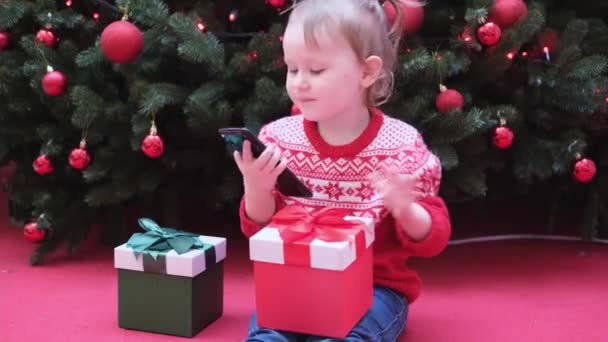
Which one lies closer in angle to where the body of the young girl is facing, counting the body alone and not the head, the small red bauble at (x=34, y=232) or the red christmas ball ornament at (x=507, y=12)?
the small red bauble

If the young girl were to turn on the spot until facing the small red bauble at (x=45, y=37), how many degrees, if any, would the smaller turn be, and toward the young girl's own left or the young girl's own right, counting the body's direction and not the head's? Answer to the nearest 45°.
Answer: approximately 90° to the young girl's own right

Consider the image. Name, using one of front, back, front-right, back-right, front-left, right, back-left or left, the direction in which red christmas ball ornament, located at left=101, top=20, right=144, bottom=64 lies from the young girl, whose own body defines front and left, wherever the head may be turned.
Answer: right

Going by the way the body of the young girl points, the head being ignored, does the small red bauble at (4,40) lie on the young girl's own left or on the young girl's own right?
on the young girl's own right

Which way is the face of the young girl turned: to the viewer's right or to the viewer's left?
to the viewer's left

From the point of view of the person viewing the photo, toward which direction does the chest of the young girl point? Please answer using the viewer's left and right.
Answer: facing the viewer and to the left of the viewer

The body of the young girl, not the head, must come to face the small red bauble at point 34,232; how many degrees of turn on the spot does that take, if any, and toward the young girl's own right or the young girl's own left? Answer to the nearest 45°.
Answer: approximately 90° to the young girl's own right

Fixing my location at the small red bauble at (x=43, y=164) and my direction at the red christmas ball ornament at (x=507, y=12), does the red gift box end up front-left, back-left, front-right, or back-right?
front-right
